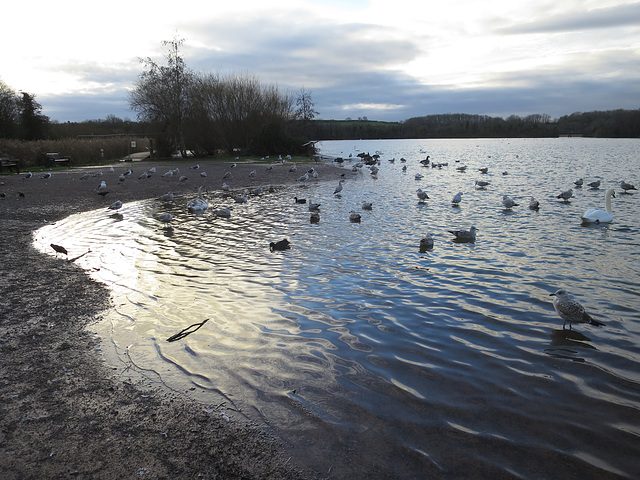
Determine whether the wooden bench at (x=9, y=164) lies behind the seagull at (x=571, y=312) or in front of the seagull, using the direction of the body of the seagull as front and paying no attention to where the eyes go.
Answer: in front

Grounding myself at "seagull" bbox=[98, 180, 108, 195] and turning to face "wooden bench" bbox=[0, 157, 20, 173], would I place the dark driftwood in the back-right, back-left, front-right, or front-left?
back-left

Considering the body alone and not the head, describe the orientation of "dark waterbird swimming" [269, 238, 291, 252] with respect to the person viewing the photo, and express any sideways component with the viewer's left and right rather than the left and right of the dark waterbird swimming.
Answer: facing to the left of the viewer

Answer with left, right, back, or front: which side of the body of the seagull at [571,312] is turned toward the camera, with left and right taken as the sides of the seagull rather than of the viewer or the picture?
left
